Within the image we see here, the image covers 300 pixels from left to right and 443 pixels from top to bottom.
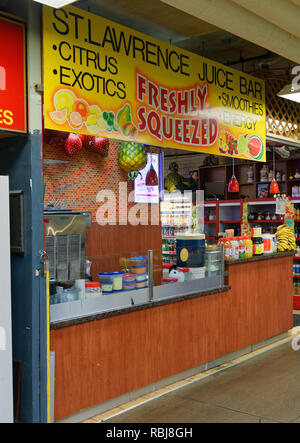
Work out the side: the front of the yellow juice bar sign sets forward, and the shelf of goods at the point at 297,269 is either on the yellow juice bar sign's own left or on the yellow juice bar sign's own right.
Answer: on the yellow juice bar sign's own left

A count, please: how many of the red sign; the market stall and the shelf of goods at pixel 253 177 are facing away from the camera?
0

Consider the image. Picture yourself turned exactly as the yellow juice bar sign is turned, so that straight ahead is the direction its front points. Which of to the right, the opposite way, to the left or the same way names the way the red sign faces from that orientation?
the same way

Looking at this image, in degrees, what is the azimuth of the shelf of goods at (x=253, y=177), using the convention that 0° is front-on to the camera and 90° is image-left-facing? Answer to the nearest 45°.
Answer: approximately 45°

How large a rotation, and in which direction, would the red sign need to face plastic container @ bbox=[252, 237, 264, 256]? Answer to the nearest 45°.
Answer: approximately 90° to its left

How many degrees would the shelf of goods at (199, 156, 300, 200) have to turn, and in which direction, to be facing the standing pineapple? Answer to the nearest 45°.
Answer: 0° — it already faces it

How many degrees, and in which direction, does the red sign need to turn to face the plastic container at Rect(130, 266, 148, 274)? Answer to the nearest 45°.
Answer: approximately 90° to its left

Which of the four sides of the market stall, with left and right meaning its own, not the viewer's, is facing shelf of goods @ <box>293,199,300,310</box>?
left

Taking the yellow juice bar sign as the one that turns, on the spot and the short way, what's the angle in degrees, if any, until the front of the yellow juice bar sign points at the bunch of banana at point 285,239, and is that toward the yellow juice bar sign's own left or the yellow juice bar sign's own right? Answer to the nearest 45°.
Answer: approximately 90° to the yellow juice bar sign's own left

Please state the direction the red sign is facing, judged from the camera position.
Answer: facing the viewer and to the right of the viewer

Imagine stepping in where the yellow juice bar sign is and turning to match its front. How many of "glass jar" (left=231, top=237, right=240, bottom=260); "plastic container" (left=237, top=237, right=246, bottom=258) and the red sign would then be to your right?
1

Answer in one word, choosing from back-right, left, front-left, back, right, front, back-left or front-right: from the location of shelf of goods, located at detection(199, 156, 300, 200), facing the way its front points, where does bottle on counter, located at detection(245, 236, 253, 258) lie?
front-left
